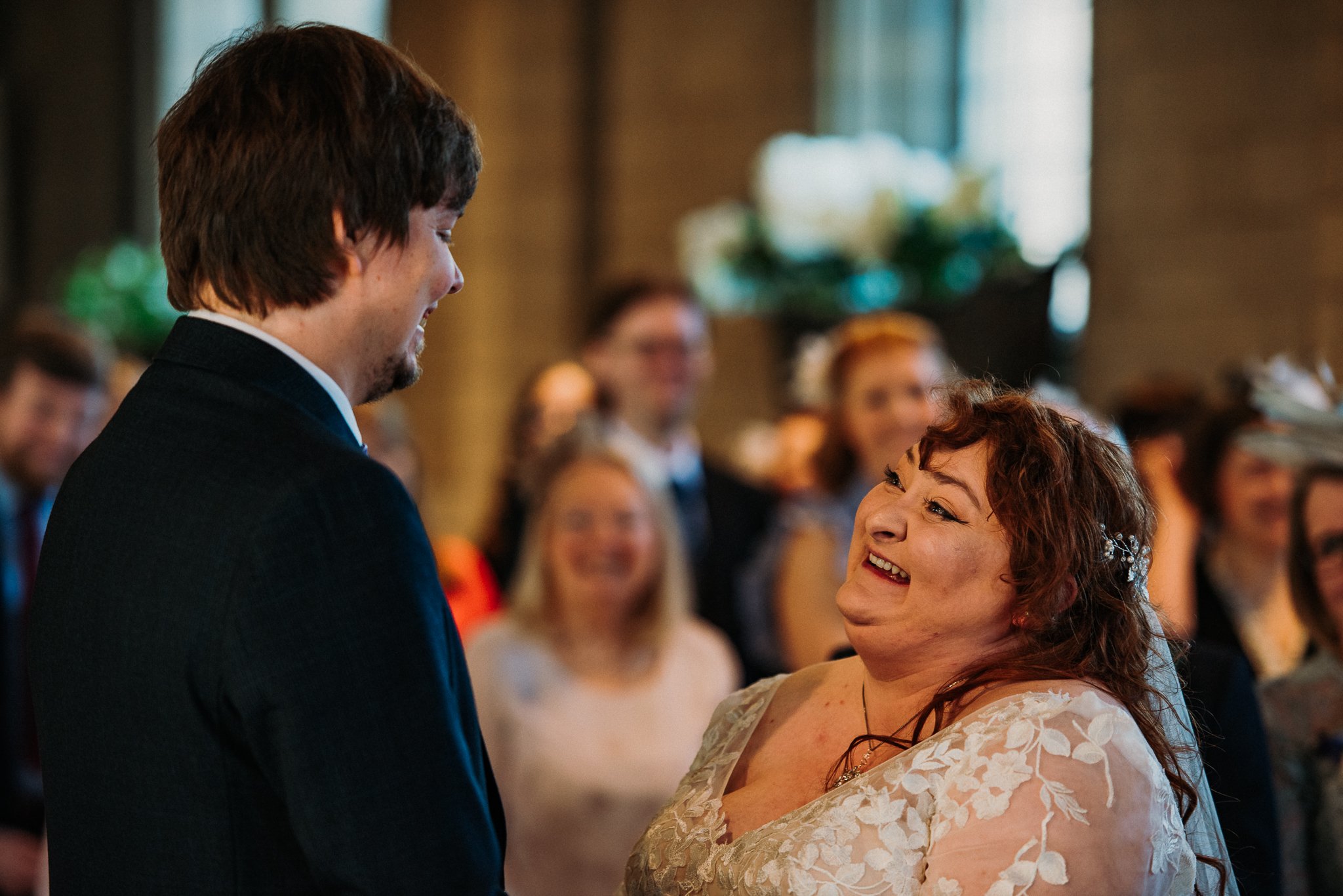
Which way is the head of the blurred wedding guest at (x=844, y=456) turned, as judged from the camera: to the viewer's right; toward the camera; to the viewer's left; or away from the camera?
toward the camera

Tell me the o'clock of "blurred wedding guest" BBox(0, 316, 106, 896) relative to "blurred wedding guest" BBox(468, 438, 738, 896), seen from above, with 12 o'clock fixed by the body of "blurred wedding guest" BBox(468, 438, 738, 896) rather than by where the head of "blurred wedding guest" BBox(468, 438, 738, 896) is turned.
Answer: "blurred wedding guest" BBox(0, 316, 106, 896) is roughly at 4 o'clock from "blurred wedding guest" BBox(468, 438, 738, 896).

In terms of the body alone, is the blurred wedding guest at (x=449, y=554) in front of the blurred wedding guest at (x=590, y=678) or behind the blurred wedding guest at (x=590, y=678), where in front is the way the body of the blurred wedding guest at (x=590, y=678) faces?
behind

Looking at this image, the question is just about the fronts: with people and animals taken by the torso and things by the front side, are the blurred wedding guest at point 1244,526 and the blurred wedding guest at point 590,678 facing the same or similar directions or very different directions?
same or similar directions

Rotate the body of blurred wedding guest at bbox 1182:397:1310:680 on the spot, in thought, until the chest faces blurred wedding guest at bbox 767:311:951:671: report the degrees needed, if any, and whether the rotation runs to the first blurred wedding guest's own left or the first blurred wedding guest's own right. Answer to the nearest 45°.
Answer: approximately 135° to the first blurred wedding guest's own right

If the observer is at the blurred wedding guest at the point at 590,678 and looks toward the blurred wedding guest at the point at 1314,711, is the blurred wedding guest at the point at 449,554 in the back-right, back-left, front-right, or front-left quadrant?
back-left

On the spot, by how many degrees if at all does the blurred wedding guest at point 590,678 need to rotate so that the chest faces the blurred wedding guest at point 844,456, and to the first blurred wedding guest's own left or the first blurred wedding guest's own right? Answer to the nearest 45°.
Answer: approximately 135° to the first blurred wedding guest's own left

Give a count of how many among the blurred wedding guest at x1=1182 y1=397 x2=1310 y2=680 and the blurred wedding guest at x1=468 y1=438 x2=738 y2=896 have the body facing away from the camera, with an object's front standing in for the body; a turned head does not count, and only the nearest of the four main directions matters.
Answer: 0

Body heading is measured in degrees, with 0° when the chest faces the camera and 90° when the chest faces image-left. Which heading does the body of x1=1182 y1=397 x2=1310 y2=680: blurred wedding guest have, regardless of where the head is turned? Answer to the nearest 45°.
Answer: approximately 315°

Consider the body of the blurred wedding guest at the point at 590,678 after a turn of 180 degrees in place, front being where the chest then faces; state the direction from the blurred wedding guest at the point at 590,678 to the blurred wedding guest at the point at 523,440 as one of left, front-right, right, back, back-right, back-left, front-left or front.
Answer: front

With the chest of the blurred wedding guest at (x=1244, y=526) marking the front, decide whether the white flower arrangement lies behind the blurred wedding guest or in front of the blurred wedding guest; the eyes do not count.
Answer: behind

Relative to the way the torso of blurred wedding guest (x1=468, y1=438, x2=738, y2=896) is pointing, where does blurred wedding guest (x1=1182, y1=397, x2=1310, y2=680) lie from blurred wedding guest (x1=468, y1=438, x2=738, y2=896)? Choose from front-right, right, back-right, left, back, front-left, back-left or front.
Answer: left

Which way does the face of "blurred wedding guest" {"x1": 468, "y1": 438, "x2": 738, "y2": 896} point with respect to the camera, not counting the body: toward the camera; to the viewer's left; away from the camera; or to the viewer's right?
toward the camera

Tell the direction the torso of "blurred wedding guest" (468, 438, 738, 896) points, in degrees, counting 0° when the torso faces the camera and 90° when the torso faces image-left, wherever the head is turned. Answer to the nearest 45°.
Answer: approximately 0°
